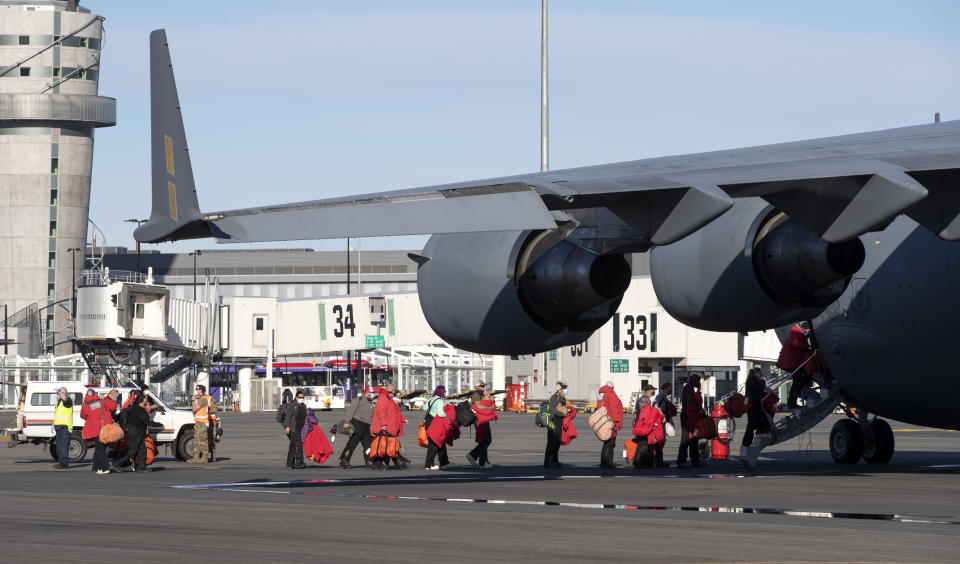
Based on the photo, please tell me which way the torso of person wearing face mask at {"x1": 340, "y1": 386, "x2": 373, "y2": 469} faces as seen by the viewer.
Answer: to the viewer's right

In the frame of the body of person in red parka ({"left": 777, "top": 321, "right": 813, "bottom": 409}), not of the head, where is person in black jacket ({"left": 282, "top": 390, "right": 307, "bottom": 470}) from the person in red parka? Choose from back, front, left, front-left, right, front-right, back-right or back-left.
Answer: back

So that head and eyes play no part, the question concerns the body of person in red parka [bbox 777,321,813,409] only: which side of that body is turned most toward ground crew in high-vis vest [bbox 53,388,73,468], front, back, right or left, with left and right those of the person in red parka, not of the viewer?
back

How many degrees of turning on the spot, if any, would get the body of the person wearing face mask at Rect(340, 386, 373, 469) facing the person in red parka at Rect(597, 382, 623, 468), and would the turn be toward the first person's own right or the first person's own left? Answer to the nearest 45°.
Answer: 0° — they already face them

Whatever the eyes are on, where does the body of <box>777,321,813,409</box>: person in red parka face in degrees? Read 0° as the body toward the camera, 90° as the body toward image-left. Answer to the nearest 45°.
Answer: approximately 270°
